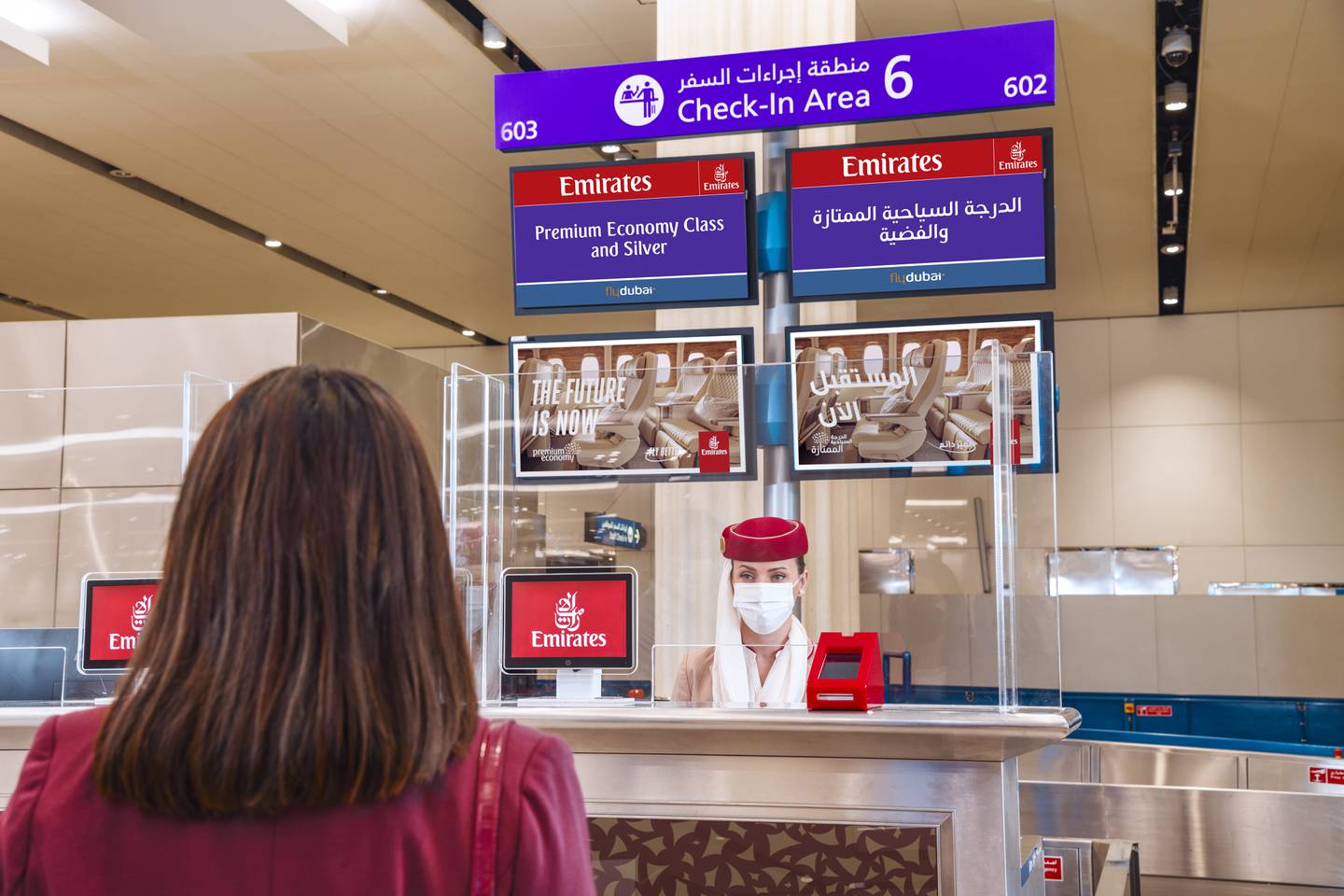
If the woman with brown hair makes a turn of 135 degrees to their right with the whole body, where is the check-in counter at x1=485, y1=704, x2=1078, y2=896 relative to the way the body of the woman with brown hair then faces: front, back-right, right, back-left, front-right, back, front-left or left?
left

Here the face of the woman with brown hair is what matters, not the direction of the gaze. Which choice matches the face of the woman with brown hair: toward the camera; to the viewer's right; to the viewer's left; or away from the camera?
away from the camera

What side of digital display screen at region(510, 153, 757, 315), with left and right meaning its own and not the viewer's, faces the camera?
front

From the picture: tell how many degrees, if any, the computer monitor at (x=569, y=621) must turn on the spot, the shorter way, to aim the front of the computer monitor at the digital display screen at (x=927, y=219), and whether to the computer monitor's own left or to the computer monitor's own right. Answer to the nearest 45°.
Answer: approximately 135° to the computer monitor's own left

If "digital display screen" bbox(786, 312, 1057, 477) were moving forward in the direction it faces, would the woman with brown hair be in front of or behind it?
in front

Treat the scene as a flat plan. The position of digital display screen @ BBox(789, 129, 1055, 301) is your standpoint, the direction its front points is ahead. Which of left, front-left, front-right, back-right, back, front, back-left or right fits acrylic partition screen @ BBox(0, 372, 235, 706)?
front-right

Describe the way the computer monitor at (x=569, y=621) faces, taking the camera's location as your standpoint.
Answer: facing the viewer

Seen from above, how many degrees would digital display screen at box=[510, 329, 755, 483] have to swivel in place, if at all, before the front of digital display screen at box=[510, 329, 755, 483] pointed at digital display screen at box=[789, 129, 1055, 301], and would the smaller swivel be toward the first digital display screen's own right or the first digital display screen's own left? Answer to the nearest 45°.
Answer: approximately 135° to the first digital display screen's own left

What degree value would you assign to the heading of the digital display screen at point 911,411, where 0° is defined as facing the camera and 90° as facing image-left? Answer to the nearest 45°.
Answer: approximately 0°
